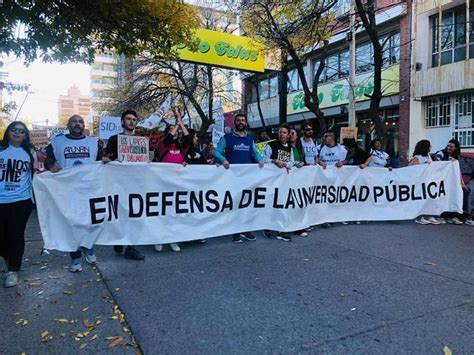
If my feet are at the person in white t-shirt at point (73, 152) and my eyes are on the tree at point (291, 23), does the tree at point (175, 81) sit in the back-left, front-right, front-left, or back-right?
front-left

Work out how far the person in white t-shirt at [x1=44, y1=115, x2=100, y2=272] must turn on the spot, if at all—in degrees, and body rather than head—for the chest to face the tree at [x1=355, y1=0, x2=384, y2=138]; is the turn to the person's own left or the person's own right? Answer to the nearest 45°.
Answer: approximately 90° to the person's own left

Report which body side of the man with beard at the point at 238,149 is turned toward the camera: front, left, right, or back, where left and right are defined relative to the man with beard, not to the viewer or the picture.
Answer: front

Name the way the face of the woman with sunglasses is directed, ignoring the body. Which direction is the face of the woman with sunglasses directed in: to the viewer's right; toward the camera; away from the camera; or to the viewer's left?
toward the camera

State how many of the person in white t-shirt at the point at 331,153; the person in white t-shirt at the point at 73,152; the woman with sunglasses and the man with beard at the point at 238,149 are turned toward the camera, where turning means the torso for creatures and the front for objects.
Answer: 4

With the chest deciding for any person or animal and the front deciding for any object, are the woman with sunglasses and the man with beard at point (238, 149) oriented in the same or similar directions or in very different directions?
same or similar directions

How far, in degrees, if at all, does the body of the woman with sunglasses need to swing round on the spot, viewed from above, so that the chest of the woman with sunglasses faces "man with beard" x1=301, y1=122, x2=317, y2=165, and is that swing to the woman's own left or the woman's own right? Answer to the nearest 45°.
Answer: approximately 90° to the woman's own left

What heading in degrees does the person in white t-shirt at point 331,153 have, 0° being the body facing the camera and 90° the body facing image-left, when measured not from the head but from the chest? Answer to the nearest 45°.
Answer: approximately 0°

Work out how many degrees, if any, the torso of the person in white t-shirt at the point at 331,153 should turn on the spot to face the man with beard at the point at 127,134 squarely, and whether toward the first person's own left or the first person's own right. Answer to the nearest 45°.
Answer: approximately 45° to the first person's own right

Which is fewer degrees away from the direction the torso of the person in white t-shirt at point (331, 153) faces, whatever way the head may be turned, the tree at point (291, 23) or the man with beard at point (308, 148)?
the man with beard

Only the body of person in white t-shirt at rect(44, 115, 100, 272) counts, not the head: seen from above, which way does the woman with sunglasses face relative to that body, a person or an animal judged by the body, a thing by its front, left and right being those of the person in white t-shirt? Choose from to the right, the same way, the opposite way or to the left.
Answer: the same way

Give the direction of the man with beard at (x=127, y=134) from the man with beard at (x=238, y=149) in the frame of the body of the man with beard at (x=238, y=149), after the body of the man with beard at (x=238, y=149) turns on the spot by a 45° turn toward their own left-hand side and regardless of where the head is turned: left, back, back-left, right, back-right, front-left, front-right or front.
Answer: right

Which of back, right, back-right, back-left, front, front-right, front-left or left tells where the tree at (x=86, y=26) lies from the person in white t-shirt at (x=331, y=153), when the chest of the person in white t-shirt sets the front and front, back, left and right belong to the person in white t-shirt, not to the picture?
right

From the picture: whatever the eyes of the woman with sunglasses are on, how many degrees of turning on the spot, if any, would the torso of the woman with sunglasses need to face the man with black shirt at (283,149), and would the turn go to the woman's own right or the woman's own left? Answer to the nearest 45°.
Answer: approximately 90° to the woman's own left

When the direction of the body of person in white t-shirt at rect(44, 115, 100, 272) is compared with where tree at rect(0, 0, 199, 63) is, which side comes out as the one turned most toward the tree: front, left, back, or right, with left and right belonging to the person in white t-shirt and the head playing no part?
back
